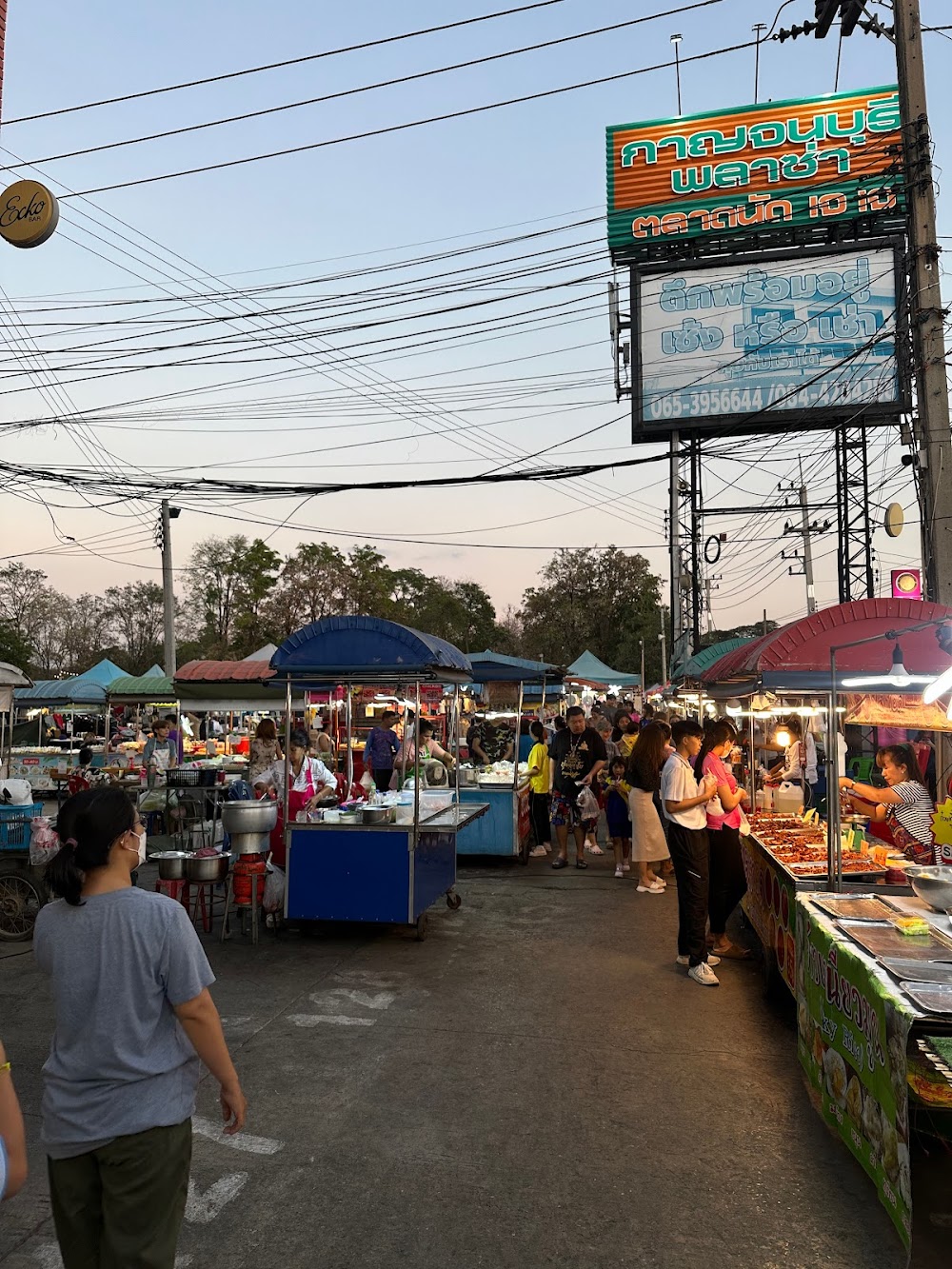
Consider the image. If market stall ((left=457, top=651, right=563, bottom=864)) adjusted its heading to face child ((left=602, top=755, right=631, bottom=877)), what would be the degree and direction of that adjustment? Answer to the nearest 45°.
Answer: approximately 45° to its right

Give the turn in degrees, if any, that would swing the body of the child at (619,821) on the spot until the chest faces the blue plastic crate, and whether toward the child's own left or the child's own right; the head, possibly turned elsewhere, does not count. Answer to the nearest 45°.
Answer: approximately 45° to the child's own right

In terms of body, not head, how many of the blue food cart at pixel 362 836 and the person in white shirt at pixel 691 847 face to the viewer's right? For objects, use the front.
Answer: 2

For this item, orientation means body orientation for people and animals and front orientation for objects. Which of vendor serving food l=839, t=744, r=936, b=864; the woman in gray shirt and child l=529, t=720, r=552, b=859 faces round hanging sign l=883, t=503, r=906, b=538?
the woman in gray shirt

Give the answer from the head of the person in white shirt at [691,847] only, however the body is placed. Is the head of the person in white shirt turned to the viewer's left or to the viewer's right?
to the viewer's right

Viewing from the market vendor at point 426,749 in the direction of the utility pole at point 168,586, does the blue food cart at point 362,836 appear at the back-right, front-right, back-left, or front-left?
back-left

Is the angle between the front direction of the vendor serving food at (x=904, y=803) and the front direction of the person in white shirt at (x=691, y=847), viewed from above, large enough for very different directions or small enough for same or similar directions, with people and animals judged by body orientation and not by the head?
very different directions

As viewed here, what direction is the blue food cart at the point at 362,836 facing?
to the viewer's right

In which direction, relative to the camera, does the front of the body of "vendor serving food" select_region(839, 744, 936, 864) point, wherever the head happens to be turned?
to the viewer's left

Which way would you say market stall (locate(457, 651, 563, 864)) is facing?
to the viewer's right

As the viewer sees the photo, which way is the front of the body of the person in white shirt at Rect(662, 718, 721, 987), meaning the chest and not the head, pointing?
to the viewer's right

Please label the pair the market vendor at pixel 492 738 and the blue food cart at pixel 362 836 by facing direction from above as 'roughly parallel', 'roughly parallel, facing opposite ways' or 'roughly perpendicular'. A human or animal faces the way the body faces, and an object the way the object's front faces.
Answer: roughly perpendicular
